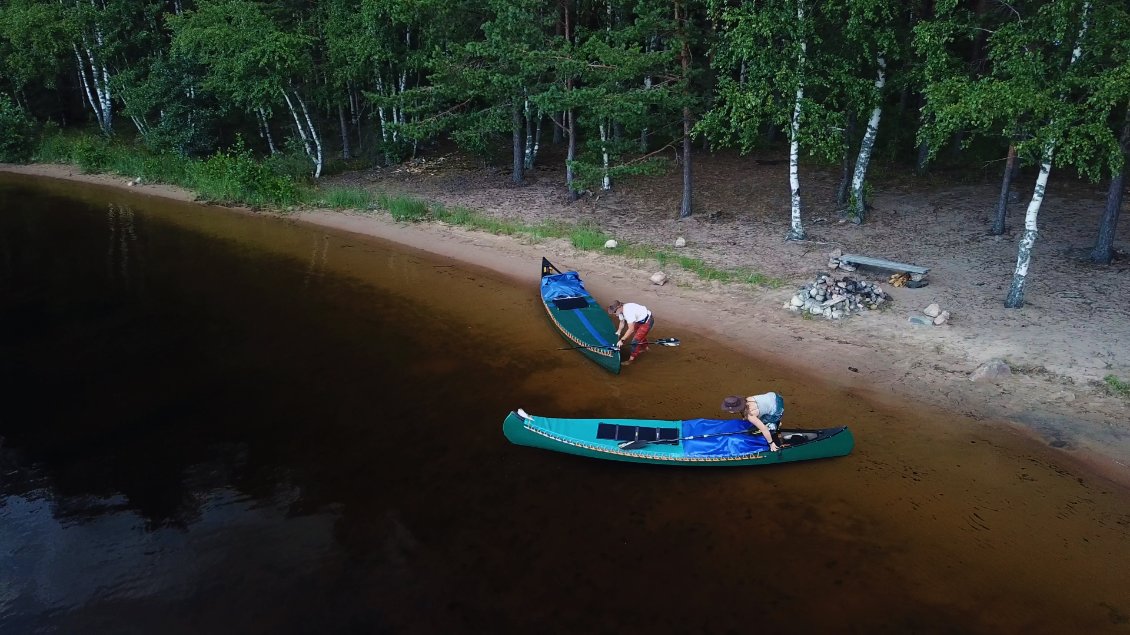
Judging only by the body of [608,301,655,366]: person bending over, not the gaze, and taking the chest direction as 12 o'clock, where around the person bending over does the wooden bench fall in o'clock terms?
The wooden bench is roughly at 5 o'clock from the person bending over.

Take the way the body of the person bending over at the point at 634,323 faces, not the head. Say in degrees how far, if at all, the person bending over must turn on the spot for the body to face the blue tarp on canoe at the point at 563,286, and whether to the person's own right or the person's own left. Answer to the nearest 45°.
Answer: approximately 45° to the person's own right

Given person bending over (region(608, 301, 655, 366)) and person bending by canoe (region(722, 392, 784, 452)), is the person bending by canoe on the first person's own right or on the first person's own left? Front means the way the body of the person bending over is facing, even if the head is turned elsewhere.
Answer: on the first person's own left

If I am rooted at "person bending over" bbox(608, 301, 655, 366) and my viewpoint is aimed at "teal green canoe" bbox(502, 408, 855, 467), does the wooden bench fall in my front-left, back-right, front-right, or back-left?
back-left

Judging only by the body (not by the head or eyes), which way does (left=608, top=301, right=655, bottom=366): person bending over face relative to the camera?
to the viewer's left

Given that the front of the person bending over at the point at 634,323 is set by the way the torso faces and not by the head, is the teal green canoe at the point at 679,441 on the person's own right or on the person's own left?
on the person's own left

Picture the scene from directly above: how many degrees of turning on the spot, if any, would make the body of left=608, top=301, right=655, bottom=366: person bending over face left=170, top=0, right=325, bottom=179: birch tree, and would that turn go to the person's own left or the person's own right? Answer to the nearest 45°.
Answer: approximately 45° to the person's own right
